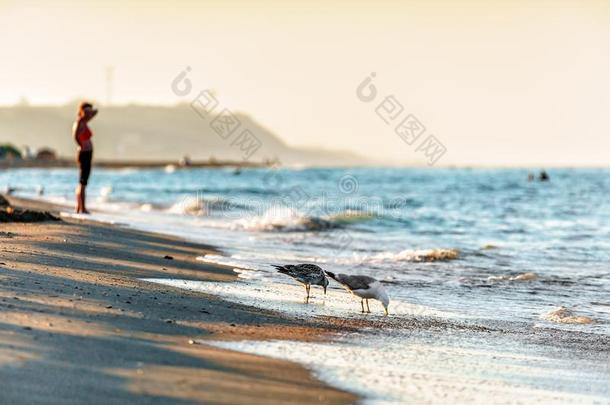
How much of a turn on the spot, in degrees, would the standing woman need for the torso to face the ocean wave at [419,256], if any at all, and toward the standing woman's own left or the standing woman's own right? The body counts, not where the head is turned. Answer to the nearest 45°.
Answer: approximately 45° to the standing woman's own right

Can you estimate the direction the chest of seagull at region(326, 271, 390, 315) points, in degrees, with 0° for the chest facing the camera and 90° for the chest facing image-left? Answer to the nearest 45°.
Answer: approximately 270°

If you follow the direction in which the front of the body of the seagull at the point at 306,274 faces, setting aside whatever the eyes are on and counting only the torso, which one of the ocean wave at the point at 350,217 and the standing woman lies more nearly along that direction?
the ocean wave

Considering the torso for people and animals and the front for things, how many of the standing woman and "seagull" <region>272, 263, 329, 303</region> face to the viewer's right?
2

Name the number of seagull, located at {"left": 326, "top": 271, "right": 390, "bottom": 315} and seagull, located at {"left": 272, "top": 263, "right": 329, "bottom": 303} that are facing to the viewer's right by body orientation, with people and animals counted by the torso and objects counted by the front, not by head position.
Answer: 2

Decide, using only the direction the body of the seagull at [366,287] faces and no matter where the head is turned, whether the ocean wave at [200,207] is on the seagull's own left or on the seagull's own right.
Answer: on the seagull's own left

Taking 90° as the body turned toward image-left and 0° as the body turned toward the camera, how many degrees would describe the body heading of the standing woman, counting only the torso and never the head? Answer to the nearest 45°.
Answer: approximately 270°

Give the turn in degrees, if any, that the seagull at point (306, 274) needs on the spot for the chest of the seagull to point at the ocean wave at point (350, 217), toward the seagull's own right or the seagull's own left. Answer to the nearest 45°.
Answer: approximately 90° to the seagull's own left

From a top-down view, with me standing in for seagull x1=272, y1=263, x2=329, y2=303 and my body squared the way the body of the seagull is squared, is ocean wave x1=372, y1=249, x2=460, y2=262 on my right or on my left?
on my left

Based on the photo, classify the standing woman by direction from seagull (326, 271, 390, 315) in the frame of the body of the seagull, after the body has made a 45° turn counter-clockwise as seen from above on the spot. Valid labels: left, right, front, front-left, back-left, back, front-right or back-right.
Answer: left

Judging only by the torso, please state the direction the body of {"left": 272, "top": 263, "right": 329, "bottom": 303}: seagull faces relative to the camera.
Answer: to the viewer's right

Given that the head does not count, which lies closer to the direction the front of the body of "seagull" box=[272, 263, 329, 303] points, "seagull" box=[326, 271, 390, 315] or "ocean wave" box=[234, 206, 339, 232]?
the seagull

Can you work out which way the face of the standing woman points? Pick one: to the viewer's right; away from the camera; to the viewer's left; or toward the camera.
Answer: to the viewer's right
